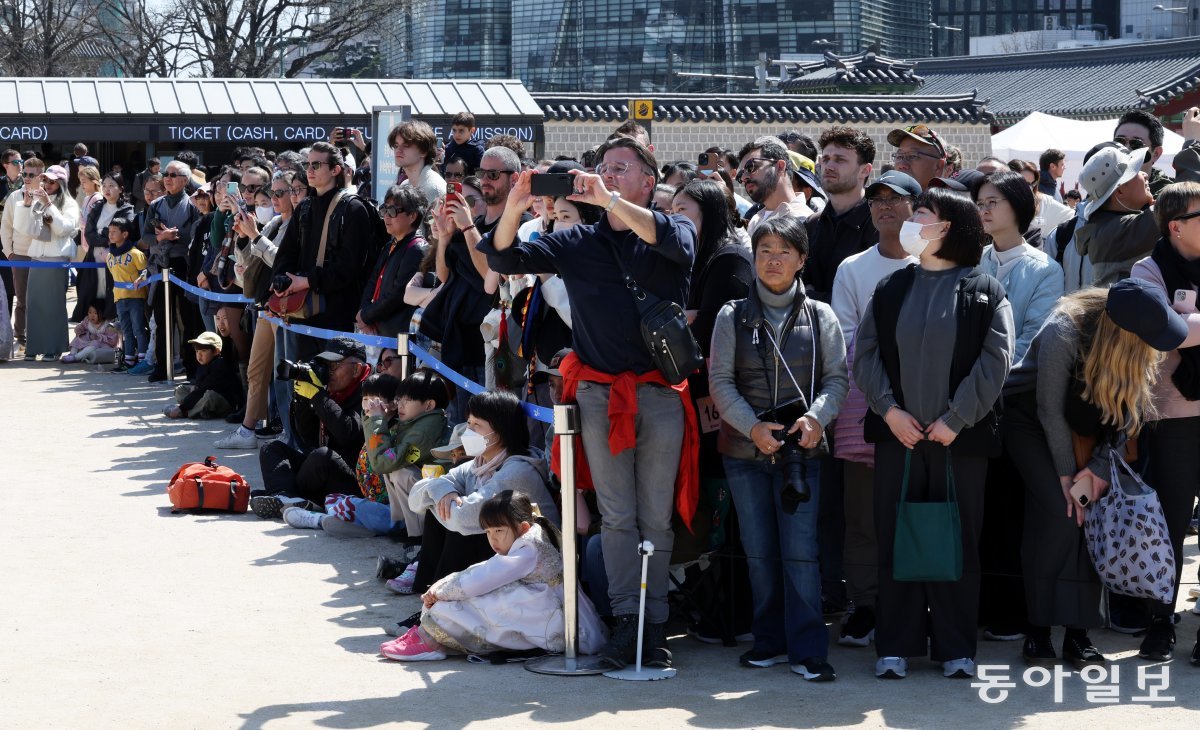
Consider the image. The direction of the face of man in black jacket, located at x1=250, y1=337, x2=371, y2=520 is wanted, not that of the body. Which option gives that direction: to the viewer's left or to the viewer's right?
to the viewer's left

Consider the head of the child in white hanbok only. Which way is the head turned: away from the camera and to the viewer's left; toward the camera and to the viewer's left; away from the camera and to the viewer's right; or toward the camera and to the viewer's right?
toward the camera and to the viewer's left

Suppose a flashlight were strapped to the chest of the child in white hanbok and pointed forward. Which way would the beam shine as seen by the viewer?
to the viewer's left

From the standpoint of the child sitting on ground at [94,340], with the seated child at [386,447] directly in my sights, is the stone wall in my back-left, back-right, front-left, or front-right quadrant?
back-left

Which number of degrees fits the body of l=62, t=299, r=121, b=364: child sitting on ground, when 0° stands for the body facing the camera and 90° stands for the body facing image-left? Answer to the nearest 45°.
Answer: approximately 45°

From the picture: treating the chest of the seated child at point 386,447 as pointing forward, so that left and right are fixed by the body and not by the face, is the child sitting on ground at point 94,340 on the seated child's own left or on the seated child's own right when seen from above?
on the seated child's own right

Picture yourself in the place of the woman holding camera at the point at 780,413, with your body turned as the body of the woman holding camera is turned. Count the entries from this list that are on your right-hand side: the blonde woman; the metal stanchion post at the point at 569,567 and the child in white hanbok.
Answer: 2

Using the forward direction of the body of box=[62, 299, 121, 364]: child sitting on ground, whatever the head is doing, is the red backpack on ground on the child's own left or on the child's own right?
on the child's own left

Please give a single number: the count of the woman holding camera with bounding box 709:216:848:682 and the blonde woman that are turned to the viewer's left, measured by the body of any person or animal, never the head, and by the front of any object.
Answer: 0
